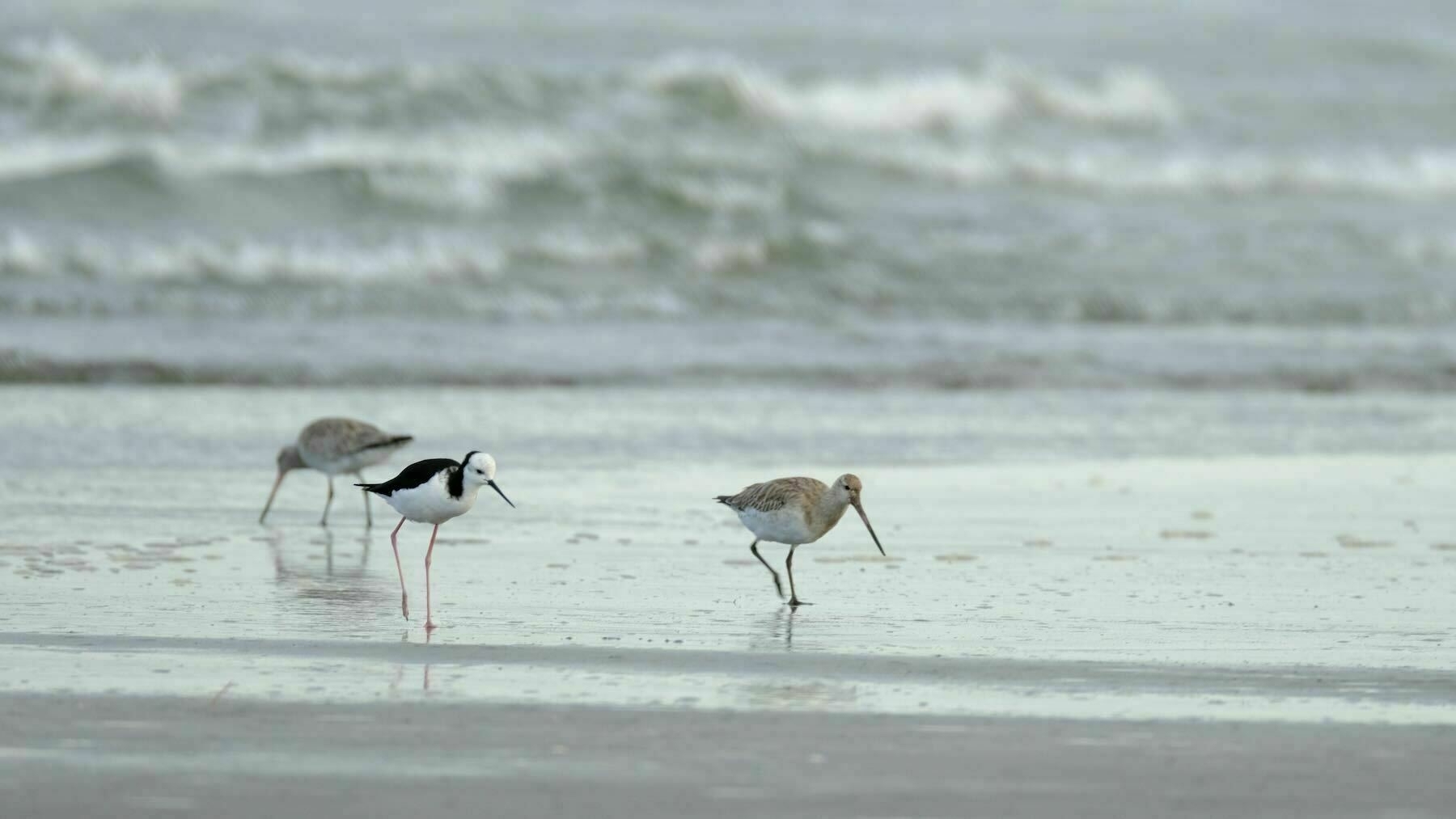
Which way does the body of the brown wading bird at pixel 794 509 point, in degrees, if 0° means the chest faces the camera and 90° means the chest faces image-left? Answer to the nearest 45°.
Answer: approximately 270°

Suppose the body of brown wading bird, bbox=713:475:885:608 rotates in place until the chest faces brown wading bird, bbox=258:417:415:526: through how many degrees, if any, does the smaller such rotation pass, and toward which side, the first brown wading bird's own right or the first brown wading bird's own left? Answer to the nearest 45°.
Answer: approximately 135° to the first brown wading bird's own left

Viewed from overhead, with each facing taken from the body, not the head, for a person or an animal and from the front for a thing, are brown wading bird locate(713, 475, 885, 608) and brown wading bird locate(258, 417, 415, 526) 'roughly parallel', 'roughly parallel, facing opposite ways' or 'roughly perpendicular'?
roughly parallel, facing opposite ways

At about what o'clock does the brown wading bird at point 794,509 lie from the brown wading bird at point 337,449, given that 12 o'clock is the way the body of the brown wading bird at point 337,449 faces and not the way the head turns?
the brown wading bird at point 794,509 is roughly at 8 o'clock from the brown wading bird at point 337,449.

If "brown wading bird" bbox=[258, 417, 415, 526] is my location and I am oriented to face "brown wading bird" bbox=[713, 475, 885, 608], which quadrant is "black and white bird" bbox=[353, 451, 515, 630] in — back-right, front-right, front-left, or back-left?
front-right

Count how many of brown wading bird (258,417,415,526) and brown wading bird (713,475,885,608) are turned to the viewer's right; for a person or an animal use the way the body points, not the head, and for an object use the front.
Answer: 1

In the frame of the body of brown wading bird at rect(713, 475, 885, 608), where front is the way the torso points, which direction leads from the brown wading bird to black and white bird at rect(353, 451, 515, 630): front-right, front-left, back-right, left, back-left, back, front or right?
back

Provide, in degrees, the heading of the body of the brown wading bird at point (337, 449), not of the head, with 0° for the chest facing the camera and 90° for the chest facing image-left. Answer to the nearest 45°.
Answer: approximately 90°

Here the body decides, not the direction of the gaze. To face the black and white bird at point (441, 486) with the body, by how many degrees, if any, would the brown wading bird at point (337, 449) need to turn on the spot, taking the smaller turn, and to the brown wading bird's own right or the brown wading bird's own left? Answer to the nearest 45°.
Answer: approximately 90° to the brown wading bird's own left

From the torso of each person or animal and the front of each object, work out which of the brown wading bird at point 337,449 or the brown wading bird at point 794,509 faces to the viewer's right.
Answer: the brown wading bird at point 794,509
